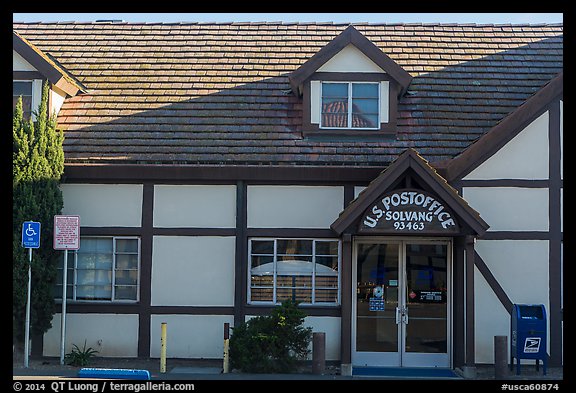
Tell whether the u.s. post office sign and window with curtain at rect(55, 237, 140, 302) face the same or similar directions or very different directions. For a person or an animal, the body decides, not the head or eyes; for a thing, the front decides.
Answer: same or similar directions

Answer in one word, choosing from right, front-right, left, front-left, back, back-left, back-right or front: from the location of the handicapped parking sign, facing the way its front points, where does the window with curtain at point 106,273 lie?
back-left

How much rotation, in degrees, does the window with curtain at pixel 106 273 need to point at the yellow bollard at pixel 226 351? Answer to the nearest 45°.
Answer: approximately 45° to its left

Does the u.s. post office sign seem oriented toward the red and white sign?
no

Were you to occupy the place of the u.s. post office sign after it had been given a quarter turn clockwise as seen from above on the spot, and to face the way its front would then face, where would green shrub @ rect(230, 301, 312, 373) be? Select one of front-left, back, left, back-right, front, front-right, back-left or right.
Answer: front

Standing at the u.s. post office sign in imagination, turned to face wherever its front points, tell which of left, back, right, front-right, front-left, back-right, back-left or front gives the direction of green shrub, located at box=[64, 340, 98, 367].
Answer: right

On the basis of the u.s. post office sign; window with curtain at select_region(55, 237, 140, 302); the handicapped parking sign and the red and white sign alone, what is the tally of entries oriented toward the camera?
4

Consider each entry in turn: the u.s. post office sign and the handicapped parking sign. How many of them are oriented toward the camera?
2

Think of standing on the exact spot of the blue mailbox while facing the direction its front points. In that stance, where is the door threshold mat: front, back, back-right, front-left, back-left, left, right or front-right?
right

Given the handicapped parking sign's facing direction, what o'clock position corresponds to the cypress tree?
The cypress tree is roughly at 6 o'clock from the handicapped parking sign.

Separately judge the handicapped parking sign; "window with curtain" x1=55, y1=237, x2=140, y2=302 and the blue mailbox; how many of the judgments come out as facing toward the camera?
3

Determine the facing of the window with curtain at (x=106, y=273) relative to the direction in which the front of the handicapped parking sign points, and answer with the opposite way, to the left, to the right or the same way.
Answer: the same way

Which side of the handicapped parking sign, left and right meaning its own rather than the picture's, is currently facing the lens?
front

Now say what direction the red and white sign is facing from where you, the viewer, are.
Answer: facing the viewer

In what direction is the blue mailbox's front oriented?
toward the camera
